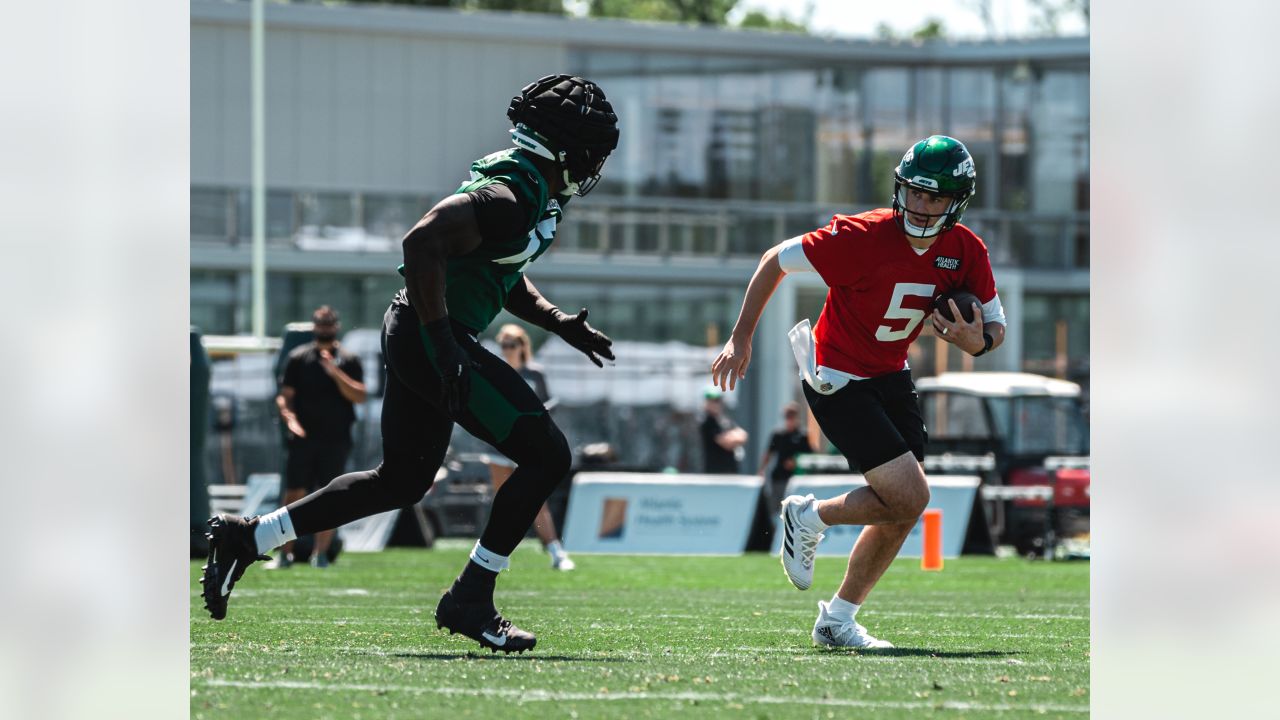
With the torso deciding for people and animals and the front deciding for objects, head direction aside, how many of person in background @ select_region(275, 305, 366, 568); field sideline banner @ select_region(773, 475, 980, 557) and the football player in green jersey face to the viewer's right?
1

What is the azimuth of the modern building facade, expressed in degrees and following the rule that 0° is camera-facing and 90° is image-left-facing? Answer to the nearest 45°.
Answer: approximately 0°

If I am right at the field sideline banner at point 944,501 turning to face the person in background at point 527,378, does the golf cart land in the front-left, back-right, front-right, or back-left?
back-right

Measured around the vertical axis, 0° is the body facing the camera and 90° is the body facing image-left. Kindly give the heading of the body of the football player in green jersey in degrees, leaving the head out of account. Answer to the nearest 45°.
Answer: approximately 270°

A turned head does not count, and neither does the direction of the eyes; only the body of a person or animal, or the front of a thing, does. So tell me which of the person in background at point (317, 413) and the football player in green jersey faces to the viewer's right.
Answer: the football player in green jersey

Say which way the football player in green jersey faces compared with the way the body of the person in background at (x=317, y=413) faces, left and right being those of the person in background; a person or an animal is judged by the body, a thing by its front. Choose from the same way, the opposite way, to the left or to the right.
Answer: to the left

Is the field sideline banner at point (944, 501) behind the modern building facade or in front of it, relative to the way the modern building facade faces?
in front

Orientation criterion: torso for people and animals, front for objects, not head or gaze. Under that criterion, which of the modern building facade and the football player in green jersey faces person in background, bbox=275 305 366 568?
the modern building facade

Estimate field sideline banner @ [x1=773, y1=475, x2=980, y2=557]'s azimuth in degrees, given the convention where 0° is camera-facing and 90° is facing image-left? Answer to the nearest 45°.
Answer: approximately 0°

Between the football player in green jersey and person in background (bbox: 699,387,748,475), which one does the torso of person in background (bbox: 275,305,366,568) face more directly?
the football player in green jersey

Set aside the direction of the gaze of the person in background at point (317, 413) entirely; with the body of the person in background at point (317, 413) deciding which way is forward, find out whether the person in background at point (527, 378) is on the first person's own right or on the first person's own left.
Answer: on the first person's own left

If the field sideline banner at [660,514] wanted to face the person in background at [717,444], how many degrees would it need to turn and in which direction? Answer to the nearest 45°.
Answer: approximately 180°

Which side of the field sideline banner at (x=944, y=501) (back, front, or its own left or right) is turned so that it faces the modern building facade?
back

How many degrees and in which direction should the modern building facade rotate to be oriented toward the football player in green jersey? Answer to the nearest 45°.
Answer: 0° — it already faces them

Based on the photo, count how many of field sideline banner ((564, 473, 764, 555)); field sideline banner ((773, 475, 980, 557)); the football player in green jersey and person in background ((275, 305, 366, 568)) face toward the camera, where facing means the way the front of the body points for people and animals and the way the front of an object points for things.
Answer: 3
